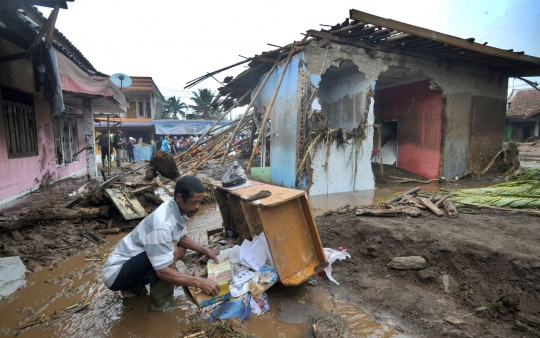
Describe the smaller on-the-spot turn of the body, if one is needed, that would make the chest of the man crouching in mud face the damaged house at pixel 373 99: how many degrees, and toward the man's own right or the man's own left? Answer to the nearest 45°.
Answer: approximately 45° to the man's own left

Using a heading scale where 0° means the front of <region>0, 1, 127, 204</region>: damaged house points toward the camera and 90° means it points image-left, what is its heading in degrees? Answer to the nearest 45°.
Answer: approximately 315°

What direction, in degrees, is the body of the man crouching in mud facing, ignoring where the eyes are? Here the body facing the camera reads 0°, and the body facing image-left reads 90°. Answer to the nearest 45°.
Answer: approximately 270°

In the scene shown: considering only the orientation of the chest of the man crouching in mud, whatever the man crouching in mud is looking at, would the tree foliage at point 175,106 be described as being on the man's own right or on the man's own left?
on the man's own left

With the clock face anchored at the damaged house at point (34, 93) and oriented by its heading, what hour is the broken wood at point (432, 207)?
The broken wood is roughly at 12 o'clock from the damaged house.

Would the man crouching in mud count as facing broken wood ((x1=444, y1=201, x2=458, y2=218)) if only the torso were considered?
yes

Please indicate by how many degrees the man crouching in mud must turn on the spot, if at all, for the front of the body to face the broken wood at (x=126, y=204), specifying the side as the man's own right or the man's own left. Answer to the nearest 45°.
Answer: approximately 90° to the man's own left

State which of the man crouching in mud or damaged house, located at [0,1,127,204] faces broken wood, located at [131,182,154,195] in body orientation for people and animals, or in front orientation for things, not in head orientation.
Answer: the damaged house

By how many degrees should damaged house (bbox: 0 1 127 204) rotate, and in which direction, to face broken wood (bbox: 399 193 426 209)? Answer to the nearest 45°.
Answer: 0° — it already faces it

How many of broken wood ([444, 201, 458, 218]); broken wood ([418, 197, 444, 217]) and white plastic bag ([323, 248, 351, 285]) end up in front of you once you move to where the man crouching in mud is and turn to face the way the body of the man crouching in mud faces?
3

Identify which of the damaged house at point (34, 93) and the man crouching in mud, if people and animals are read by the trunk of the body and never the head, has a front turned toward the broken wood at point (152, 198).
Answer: the damaged house

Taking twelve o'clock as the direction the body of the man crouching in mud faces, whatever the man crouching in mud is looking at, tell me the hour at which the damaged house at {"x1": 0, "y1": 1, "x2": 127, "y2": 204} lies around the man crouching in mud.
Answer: The damaged house is roughly at 8 o'clock from the man crouching in mud.
